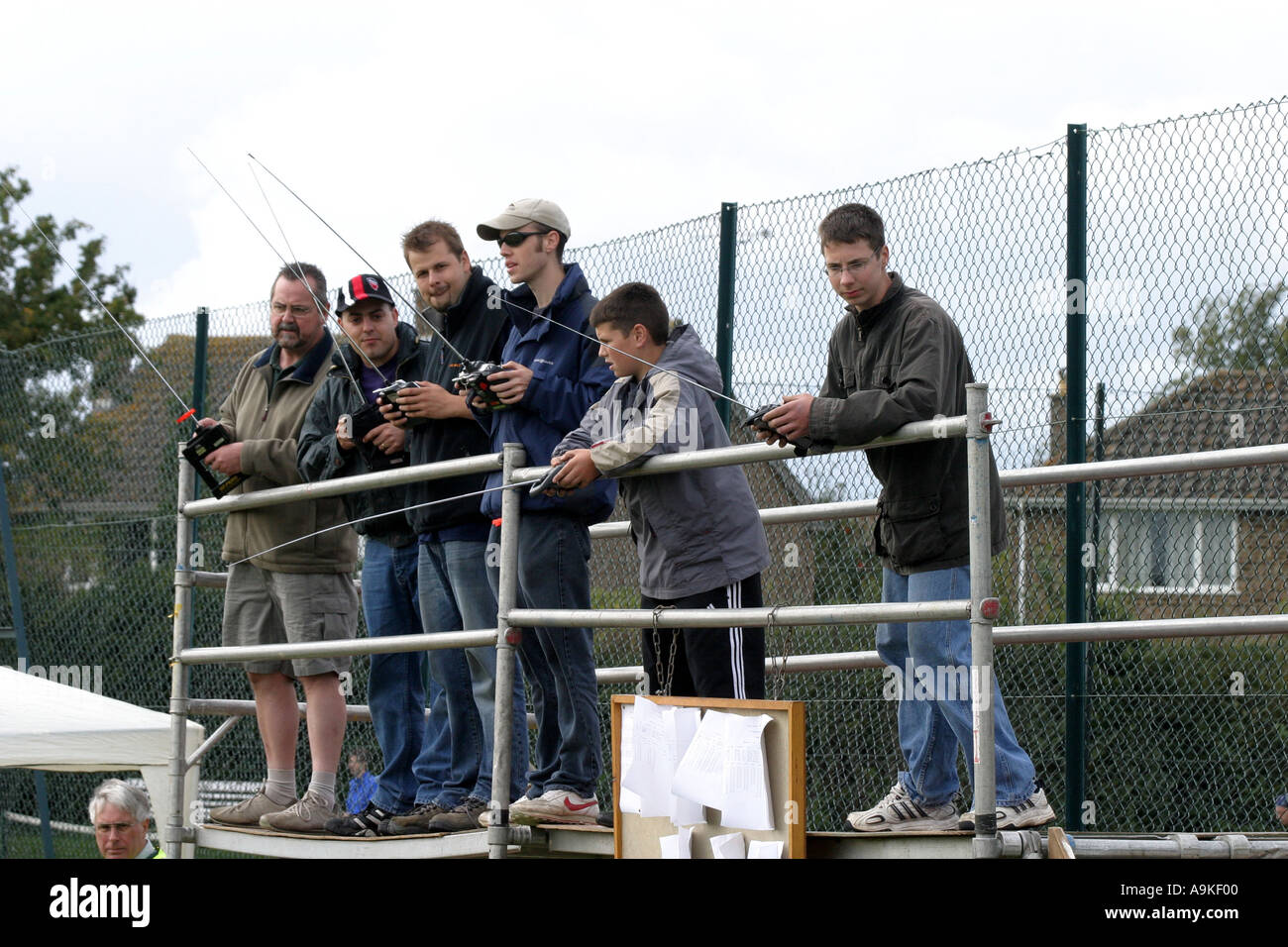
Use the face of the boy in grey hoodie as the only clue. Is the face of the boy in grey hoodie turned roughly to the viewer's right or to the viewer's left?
to the viewer's left

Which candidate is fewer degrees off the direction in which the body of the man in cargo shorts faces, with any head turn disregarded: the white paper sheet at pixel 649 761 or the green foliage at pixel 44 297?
the white paper sheet

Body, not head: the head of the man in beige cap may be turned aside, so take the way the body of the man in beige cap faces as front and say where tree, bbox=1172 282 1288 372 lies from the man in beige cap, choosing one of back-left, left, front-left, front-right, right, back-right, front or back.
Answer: back-left

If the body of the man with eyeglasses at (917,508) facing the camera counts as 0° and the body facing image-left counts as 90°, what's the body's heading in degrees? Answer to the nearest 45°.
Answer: approximately 45°

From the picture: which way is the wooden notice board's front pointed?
toward the camera

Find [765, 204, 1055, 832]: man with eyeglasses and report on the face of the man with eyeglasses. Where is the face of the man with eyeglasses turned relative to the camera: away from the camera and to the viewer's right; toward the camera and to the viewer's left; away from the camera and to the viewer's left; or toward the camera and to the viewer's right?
toward the camera and to the viewer's left

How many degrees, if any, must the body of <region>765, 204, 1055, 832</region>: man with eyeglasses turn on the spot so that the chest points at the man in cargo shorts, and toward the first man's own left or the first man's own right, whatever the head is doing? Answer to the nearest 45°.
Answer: approximately 90° to the first man's own right

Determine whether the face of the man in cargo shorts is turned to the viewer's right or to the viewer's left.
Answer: to the viewer's left
